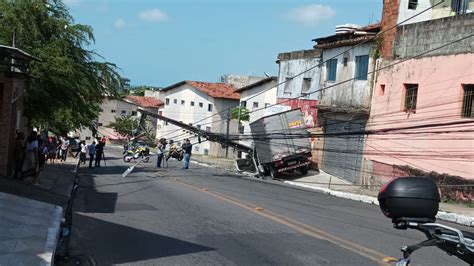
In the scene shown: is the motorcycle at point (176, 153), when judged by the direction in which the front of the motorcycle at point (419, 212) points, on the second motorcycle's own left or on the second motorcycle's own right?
on the second motorcycle's own left

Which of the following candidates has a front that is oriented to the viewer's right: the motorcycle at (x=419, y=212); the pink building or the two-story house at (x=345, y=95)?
the motorcycle

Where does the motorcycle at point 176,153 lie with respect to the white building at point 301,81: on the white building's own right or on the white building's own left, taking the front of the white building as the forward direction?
on the white building's own right

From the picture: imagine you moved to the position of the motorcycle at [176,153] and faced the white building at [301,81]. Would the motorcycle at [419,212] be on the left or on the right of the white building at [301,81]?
right

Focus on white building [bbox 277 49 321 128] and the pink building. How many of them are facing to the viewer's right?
0

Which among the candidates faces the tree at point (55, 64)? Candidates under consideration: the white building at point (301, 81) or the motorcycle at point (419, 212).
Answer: the white building

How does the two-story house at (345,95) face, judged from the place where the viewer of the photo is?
facing the viewer and to the left of the viewer

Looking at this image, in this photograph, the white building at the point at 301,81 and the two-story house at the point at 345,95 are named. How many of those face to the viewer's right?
0

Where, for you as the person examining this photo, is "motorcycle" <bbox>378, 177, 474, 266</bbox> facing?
facing to the right of the viewer

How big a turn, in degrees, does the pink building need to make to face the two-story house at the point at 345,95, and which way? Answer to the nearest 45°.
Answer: approximately 90° to its right

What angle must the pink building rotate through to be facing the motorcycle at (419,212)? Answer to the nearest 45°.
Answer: approximately 45° to its left

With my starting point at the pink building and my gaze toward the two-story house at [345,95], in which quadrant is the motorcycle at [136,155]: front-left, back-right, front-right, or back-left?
front-left
